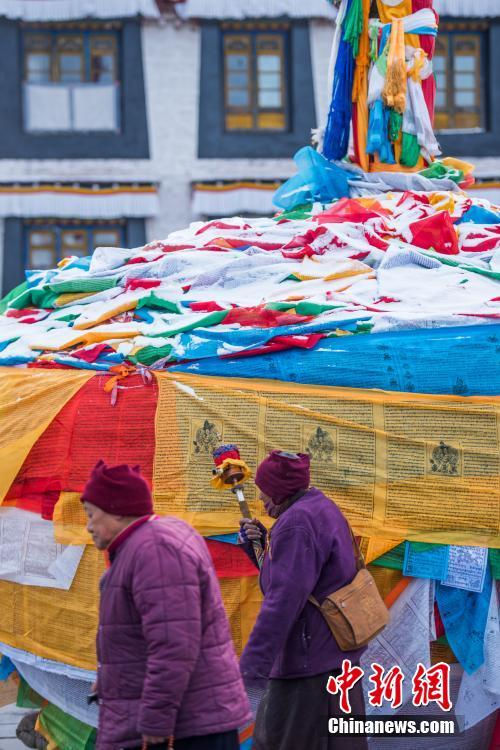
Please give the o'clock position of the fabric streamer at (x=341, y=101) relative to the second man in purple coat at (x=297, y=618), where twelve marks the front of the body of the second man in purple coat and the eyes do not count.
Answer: The fabric streamer is roughly at 3 o'clock from the second man in purple coat.

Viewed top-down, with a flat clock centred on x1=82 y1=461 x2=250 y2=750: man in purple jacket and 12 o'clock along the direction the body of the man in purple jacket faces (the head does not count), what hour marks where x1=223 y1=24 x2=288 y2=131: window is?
The window is roughly at 3 o'clock from the man in purple jacket.

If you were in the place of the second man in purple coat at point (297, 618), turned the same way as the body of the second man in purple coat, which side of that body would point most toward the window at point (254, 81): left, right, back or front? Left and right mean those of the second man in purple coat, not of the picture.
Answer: right

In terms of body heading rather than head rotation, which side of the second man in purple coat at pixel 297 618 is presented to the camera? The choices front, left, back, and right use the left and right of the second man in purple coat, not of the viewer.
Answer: left

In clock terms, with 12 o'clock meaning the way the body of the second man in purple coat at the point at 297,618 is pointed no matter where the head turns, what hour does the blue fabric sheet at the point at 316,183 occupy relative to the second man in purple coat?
The blue fabric sheet is roughly at 3 o'clock from the second man in purple coat.

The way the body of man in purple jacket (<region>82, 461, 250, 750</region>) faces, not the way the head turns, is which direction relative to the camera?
to the viewer's left

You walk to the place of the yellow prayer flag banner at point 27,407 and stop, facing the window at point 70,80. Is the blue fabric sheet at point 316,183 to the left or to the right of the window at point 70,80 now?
right

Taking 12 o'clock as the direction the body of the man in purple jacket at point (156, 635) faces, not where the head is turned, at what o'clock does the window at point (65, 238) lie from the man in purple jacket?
The window is roughly at 3 o'clock from the man in purple jacket.

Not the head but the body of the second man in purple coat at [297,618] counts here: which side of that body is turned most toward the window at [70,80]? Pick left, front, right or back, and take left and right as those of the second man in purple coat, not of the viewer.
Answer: right

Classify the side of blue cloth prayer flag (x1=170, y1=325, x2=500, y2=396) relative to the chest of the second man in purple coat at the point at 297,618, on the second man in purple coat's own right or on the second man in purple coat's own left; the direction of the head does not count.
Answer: on the second man in purple coat's own right

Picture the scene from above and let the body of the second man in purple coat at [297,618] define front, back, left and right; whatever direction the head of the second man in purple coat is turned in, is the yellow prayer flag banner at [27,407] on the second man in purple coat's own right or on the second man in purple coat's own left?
on the second man in purple coat's own right

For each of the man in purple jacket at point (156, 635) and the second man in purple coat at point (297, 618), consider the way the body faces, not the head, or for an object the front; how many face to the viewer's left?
2
